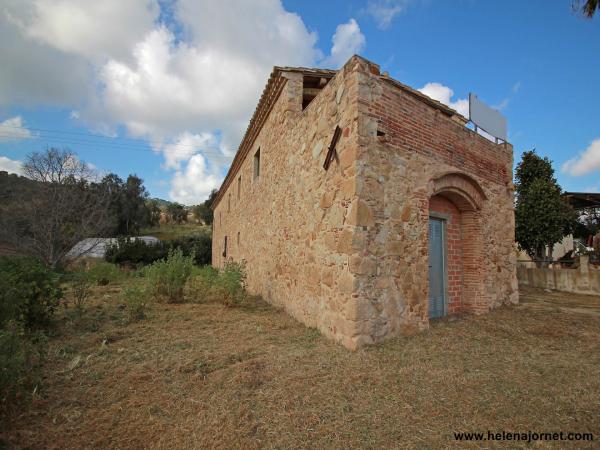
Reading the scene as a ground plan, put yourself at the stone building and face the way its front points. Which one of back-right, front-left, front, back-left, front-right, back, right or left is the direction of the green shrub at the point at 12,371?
right

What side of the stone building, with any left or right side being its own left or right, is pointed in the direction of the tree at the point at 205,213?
back

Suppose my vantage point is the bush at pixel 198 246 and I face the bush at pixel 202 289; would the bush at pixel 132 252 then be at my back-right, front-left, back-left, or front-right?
front-right

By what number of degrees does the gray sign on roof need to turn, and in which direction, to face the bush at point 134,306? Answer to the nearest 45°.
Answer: approximately 90° to its right

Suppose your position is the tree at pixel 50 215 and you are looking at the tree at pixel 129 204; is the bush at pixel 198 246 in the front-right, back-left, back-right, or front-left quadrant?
front-right

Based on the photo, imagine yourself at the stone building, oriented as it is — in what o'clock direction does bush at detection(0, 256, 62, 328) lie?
The bush is roughly at 4 o'clock from the stone building.

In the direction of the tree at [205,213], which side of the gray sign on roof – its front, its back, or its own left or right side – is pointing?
back

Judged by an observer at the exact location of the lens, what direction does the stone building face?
facing the viewer and to the right of the viewer

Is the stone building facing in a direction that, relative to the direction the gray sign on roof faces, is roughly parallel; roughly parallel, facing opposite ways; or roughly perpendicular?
roughly parallel

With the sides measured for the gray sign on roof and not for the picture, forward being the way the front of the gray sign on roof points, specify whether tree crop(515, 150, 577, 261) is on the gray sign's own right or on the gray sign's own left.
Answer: on the gray sign's own left

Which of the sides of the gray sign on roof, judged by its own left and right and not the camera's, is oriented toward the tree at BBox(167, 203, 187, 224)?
back

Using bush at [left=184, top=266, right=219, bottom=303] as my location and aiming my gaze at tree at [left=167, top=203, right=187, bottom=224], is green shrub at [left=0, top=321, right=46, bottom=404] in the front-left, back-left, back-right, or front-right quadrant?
back-left

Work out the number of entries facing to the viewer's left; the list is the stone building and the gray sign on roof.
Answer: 0

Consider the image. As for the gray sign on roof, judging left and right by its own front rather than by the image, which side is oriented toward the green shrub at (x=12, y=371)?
right

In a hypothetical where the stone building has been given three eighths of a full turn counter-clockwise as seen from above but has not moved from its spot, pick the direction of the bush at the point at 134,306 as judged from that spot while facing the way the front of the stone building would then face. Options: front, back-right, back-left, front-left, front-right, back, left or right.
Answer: left
